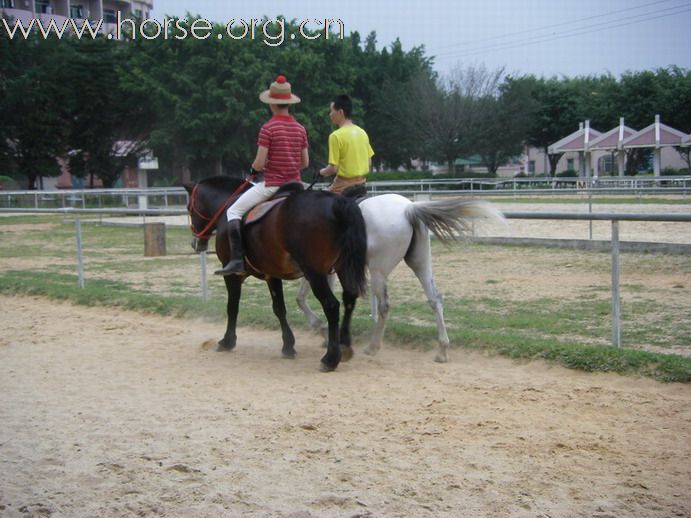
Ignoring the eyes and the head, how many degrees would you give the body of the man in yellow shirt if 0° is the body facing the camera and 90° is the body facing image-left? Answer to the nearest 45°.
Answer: approximately 135°

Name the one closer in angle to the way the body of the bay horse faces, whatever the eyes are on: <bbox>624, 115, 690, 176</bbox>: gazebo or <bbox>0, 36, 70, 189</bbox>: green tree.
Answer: the green tree

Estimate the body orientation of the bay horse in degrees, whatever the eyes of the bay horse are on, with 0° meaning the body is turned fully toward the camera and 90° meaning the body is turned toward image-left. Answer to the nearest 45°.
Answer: approximately 135°

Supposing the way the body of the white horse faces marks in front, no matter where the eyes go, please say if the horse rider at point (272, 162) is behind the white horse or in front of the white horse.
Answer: in front

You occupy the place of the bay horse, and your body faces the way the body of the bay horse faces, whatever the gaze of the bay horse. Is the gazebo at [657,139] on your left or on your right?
on your right

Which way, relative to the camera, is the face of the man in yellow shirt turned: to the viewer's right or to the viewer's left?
to the viewer's left

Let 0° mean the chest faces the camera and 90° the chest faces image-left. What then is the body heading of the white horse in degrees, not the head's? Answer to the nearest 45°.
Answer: approximately 135°
